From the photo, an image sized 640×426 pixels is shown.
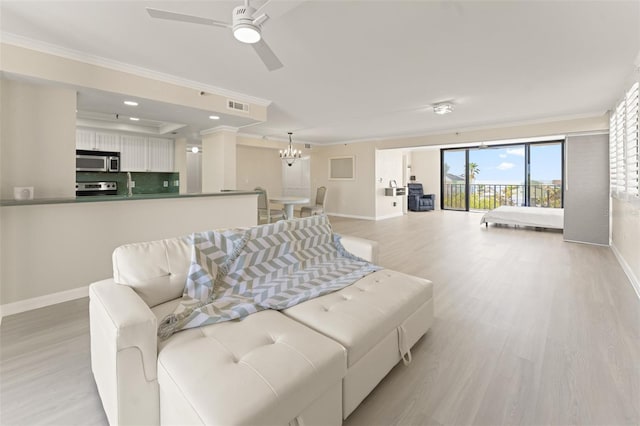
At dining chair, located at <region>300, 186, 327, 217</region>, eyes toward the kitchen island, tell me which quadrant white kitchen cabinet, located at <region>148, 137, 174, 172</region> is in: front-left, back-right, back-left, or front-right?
front-right

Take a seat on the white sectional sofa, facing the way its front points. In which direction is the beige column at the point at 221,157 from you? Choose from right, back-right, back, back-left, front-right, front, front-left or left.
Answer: back-left

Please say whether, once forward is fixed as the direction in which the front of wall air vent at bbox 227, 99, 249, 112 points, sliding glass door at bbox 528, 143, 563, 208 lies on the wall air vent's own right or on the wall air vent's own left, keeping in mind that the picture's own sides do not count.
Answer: on the wall air vent's own left

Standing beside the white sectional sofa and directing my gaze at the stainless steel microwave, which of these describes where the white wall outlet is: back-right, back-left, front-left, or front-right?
front-left

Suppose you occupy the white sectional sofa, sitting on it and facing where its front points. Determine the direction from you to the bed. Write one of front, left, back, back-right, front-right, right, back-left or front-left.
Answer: left

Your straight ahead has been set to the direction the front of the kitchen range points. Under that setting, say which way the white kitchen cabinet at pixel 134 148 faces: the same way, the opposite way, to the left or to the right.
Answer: the same way

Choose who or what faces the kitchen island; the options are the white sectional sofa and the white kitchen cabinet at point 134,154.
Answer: the white kitchen cabinet

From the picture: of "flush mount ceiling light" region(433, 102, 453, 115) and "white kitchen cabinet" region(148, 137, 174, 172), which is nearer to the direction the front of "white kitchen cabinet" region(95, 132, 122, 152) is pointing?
the flush mount ceiling light

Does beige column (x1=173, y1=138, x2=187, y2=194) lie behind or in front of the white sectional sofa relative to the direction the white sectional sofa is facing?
behind

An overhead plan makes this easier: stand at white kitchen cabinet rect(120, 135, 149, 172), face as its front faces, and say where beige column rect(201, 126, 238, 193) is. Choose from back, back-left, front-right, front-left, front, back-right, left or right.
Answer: front-left

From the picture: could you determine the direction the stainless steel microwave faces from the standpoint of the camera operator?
facing the viewer

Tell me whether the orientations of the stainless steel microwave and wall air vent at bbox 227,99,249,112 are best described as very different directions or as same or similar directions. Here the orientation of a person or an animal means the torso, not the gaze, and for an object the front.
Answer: same or similar directions

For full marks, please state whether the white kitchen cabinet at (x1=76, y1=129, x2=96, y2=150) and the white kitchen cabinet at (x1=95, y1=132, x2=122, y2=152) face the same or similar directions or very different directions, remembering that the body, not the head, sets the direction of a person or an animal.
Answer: same or similar directions

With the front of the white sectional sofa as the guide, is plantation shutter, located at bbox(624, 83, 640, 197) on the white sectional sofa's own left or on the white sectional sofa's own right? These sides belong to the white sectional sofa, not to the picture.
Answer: on the white sectional sofa's own left

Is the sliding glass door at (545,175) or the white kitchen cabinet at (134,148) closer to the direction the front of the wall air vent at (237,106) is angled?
the sliding glass door

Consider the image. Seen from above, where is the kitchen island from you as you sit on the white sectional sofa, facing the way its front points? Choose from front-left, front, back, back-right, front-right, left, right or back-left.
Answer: back

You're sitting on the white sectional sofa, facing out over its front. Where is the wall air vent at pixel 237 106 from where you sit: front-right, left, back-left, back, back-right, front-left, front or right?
back-left

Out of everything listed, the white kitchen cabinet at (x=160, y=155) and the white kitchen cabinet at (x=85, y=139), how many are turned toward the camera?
2

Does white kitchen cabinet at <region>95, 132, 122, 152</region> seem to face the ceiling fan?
yes

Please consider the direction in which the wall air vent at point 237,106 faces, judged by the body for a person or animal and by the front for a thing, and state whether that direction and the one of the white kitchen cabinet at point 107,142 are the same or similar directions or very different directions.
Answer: same or similar directions
